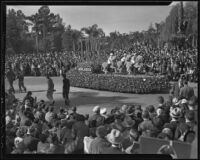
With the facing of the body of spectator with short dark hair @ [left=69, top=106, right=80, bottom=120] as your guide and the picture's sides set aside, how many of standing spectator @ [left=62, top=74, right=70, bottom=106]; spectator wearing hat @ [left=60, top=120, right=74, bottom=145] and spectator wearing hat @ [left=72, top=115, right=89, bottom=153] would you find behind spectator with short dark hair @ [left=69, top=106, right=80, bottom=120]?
2

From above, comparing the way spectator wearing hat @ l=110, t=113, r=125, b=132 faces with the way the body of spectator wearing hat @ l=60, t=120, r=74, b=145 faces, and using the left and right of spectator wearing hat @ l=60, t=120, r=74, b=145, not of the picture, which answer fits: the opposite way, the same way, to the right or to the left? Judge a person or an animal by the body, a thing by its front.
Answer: the same way

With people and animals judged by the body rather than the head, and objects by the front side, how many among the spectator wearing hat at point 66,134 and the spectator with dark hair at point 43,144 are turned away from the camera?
2

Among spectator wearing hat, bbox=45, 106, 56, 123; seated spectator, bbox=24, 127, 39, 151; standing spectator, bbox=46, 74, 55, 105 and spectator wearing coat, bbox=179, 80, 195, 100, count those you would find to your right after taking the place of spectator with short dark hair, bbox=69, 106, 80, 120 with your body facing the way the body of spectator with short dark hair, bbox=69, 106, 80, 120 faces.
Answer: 1

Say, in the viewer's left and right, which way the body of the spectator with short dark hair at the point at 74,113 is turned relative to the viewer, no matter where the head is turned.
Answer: facing away from the viewer

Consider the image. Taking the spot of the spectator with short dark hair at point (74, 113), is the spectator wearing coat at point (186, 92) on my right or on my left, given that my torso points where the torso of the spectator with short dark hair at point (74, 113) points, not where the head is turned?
on my right

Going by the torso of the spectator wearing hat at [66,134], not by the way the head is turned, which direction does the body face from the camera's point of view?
away from the camera

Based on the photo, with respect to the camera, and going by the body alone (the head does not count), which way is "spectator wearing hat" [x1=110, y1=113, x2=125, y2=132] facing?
away from the camera

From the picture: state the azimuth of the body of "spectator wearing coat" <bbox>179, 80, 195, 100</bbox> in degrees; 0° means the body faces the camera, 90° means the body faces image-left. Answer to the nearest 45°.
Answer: approximately 180°

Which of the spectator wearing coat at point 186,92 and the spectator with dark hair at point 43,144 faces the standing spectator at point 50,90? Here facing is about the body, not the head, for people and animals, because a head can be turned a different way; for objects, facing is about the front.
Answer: the spectator with dark hair at point 43,144

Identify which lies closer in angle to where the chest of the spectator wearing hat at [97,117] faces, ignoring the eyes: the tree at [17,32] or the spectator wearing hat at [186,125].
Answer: the tree

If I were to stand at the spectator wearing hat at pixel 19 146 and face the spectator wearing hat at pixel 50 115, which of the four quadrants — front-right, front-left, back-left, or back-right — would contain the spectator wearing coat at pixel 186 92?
front-right

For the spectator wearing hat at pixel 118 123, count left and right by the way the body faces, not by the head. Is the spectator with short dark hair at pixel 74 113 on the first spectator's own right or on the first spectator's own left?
on the first spectator's own left

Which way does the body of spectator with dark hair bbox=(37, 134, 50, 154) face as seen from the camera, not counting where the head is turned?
away from the camera

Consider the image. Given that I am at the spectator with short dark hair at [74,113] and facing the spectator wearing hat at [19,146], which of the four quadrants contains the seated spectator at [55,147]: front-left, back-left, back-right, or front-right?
front-left

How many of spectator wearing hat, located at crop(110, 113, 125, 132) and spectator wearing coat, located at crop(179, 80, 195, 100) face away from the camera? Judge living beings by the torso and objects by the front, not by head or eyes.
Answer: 2
